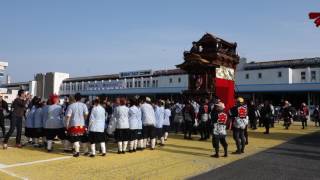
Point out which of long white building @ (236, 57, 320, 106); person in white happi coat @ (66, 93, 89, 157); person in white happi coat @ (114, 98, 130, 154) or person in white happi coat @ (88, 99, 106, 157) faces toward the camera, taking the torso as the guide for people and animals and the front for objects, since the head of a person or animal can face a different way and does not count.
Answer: the long white building

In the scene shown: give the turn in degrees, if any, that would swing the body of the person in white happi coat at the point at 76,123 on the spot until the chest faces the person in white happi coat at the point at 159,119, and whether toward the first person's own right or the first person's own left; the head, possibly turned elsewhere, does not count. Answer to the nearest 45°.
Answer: approximately 45° to the first person's own right

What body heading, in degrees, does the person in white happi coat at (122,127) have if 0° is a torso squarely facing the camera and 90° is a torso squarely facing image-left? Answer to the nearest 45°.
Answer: approximately 180°

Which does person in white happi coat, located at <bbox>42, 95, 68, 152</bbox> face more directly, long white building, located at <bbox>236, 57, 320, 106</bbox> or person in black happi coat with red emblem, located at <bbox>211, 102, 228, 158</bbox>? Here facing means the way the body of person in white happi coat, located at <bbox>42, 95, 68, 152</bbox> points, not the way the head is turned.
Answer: the long white building

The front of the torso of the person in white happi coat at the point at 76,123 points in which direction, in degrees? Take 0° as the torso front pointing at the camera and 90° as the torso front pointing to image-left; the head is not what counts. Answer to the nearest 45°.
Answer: approximately 180°

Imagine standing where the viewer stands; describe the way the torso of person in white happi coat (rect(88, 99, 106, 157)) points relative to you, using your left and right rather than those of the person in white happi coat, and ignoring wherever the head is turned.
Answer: facing away from the viewer

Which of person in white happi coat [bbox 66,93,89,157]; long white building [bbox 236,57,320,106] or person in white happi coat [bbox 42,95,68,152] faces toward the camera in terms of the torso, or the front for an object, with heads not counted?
the long white building

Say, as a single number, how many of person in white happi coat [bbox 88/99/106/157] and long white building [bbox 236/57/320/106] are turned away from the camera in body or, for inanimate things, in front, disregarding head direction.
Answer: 1

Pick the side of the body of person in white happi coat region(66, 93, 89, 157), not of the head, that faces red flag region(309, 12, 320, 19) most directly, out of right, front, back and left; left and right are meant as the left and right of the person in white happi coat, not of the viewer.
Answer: right

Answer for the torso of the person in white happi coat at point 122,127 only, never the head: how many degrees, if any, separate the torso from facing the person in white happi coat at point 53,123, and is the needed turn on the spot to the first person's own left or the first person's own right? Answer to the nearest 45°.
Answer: approximately 90° to the first person's own left

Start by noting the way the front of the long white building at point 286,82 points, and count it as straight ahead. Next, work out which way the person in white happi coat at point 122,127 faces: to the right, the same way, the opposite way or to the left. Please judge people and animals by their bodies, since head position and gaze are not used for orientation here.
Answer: the opposite way

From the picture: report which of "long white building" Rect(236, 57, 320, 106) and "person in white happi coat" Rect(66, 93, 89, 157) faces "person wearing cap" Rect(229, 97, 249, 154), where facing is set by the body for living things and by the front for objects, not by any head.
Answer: the long white building

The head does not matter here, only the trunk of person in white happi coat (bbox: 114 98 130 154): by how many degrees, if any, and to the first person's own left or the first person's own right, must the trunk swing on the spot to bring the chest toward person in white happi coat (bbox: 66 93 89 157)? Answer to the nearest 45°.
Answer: approximately 135° to the first person's own left

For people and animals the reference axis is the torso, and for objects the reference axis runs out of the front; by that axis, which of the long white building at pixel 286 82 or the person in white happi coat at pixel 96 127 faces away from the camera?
the person in white happi coat

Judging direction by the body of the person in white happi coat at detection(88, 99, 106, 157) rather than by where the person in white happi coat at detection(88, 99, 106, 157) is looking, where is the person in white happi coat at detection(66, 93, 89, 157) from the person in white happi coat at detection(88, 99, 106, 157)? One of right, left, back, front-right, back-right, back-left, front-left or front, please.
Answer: left
